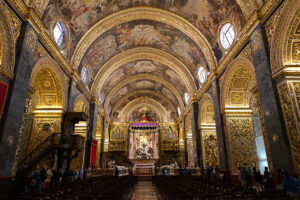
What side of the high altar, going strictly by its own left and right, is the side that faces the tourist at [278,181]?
front

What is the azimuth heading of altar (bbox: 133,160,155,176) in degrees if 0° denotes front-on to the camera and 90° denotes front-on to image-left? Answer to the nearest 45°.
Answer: approximately 0°

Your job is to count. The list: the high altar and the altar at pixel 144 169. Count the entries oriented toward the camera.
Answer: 2

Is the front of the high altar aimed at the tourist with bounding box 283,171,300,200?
yes

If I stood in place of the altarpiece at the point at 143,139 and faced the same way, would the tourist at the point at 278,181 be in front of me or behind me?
in front

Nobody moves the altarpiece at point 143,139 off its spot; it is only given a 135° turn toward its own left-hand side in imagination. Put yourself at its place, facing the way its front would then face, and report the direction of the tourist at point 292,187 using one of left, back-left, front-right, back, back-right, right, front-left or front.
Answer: back-right

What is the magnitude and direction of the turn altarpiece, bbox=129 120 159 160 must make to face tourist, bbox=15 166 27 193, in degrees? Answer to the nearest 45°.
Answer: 0° — it already faces them

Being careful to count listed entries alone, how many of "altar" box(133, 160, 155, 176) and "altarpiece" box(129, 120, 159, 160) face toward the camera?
2

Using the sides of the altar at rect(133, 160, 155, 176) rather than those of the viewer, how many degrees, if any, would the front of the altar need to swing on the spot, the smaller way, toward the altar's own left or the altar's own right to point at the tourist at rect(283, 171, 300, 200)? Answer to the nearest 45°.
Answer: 0° — it already faces them

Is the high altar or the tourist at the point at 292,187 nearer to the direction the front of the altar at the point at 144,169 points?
the tourist
